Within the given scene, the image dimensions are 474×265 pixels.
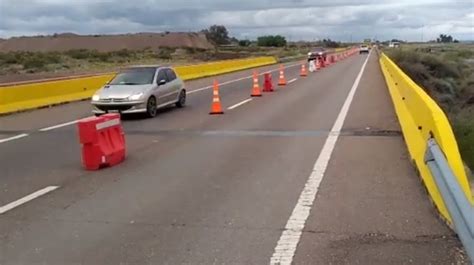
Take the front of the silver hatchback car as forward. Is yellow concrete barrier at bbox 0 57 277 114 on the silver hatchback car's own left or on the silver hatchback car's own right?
on the silver hatchback car's own right

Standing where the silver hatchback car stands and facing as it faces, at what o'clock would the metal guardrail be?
The metal guardrail is roughly at 10 o'clock from the silver hatchback car.

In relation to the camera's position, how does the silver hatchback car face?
facing the viewer and to the left of the viewer

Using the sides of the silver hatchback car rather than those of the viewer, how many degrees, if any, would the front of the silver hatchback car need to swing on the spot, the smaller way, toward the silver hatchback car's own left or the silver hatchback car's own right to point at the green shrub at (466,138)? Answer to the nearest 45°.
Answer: approximately 90° to the silver hatchback car's own left

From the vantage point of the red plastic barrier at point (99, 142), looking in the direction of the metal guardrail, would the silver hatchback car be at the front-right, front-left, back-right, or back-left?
back-left

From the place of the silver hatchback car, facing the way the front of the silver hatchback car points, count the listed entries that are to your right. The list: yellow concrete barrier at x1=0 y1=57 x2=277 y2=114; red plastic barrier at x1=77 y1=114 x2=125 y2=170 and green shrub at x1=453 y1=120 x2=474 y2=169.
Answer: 1

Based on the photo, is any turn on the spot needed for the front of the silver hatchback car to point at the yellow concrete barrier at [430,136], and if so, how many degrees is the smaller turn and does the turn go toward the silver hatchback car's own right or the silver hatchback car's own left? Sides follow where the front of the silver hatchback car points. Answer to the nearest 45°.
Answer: approximately 45° to the silver hatchback car's own left

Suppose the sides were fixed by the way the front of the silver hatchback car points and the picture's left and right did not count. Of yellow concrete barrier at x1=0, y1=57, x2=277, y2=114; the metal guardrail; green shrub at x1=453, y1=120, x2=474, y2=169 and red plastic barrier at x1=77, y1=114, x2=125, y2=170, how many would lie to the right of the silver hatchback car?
1

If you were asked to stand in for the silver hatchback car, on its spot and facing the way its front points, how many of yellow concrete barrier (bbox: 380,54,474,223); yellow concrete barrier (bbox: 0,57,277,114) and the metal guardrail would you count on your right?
1

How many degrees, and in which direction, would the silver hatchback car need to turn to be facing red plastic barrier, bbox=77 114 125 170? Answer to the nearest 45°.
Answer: approximately 45° to its left

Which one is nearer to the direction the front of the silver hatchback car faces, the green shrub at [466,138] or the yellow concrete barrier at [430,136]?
the yellow concrete barrier
